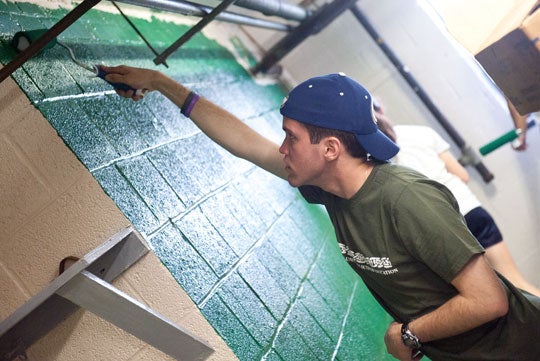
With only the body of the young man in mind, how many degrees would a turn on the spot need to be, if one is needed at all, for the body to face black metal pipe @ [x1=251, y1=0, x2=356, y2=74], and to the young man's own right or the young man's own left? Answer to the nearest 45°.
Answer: approximately 90° to the young man's own right

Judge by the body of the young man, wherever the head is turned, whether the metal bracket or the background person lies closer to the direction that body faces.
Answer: the metal bracket

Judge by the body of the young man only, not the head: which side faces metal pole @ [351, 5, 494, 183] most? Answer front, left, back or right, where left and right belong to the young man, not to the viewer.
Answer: right

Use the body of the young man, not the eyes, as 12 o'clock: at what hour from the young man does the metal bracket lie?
The metal bracket is roughly at 11 o'clock from the young man.

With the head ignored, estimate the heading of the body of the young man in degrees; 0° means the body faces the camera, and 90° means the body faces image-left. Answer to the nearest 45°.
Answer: approximately 90°

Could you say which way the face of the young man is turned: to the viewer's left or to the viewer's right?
to the viewer's left

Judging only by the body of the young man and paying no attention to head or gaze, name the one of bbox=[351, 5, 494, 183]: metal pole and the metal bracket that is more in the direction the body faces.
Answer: the metal bracket
